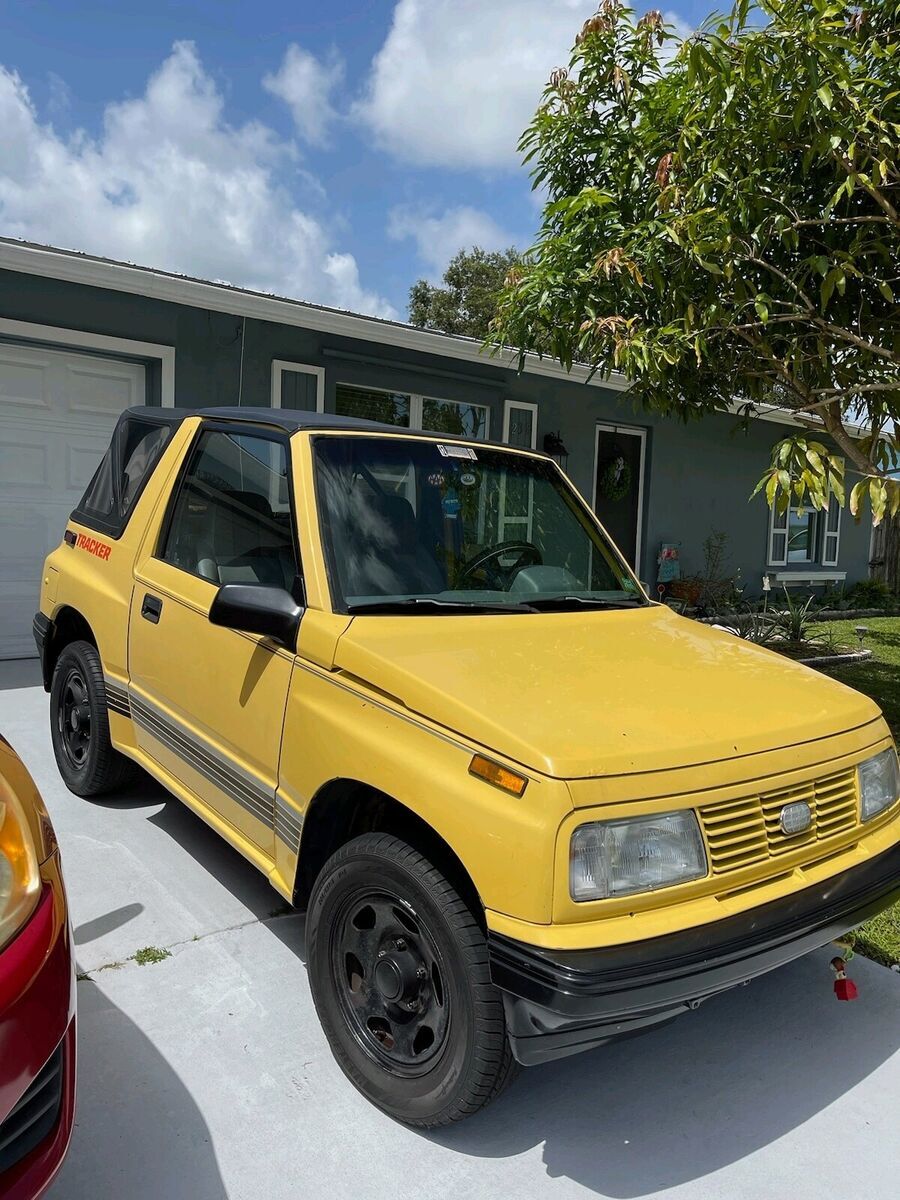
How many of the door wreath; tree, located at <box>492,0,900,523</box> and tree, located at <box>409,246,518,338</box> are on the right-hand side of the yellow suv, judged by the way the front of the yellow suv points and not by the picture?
0

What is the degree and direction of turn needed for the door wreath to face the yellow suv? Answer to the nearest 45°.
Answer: approximately 45° to its right

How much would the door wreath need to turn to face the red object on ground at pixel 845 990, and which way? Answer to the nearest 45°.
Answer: approximately 45° to its right

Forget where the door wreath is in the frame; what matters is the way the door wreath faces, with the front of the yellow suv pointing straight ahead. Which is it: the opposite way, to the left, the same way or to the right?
the same way

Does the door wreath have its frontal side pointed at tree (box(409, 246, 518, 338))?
no

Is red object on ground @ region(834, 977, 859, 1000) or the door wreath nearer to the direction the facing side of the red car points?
the red object on ground

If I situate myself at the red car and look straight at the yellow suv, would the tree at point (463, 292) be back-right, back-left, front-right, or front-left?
front-left

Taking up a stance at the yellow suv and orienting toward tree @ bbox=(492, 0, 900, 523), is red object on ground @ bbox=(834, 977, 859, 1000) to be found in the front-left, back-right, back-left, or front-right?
front-right

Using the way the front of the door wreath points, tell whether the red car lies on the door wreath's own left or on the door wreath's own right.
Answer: on the door wreath's own right

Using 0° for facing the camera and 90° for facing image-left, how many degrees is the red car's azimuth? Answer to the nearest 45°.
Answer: approximately 315°

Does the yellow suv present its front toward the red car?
no

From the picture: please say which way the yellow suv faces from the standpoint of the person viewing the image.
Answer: facing the viewer and to the right of the viewer

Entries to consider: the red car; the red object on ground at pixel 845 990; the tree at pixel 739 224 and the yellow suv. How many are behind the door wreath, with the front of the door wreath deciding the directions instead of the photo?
0

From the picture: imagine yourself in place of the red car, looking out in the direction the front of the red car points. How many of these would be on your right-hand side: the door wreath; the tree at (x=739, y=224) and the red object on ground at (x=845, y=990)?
0

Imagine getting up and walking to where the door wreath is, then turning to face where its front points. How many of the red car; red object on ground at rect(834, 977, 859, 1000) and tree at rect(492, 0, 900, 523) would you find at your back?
0

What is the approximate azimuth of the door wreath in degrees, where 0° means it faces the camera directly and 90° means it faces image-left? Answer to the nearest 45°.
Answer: approximately 315°

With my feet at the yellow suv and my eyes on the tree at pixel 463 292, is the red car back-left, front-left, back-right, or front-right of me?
back-left

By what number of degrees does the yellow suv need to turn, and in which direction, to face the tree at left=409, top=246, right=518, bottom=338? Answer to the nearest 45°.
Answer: approximately 135° to its left
